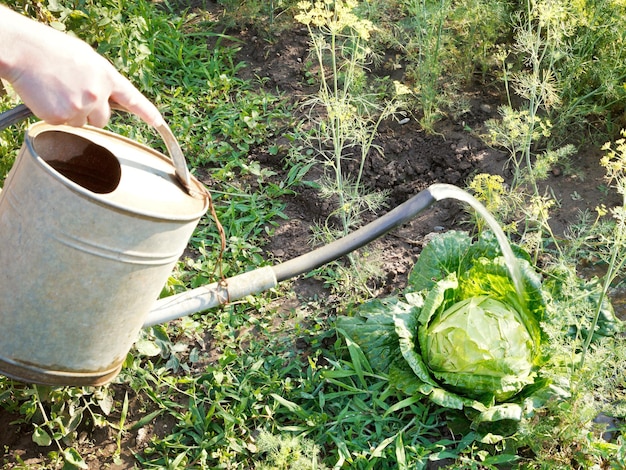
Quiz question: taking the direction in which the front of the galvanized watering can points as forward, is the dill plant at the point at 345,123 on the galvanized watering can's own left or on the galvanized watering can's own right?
on the galvanized watering can's own left

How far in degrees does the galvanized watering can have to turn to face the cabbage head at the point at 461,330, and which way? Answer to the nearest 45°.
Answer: approximately 45° to its left

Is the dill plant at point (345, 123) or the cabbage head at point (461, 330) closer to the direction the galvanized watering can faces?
the cabbage head

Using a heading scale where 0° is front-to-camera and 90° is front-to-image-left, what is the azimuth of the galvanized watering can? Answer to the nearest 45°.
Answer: approximately 270°
